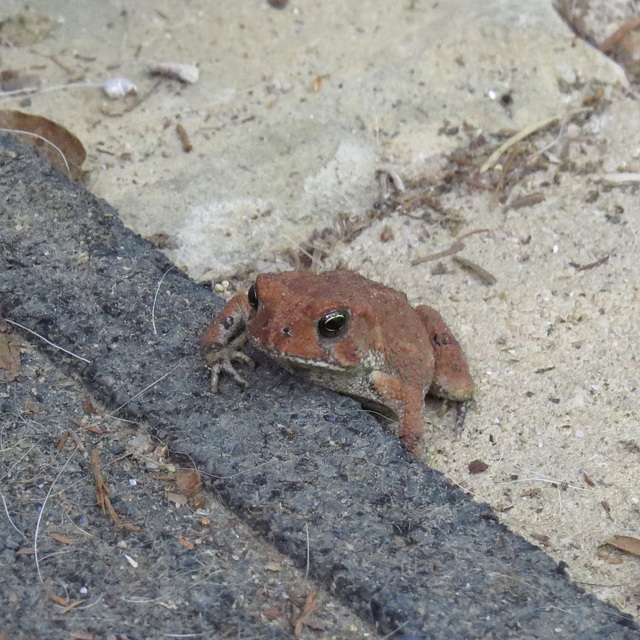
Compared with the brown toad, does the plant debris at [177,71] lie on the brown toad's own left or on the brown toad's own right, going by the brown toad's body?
on the brown toad's own right

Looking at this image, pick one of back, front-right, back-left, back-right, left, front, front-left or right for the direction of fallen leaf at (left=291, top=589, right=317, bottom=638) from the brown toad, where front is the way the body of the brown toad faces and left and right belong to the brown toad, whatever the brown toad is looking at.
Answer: front-left

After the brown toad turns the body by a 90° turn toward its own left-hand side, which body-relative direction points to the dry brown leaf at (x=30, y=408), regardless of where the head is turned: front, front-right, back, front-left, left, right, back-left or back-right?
right

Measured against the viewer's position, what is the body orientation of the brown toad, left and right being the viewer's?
facing the viewer and to the left of the viewer

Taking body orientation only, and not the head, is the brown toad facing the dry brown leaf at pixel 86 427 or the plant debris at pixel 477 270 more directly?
the dry brown leaf

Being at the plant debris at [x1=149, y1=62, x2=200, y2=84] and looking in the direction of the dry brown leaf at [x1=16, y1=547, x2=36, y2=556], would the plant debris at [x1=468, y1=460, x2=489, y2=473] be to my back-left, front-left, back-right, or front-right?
front-left

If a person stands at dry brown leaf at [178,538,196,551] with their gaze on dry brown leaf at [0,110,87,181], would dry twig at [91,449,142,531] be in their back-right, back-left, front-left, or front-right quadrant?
front-left

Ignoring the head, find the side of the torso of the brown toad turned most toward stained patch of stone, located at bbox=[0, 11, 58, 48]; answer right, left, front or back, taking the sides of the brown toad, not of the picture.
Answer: right

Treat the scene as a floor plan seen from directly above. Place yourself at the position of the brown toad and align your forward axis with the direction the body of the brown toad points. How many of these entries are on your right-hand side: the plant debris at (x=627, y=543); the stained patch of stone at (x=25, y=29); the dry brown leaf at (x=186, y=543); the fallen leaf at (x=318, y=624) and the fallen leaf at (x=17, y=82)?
2

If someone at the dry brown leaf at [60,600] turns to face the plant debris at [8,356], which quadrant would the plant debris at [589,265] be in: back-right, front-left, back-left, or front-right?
front-right

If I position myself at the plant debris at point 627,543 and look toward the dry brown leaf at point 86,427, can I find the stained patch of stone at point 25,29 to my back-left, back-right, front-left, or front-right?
front-right

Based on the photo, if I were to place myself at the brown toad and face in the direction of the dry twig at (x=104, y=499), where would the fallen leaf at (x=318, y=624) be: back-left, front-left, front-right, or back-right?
front-left

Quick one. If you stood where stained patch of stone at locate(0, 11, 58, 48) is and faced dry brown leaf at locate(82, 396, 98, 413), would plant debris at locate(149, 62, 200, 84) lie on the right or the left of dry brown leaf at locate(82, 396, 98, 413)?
left

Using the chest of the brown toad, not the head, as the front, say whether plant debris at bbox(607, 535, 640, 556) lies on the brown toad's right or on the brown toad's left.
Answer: on the brown toad's left

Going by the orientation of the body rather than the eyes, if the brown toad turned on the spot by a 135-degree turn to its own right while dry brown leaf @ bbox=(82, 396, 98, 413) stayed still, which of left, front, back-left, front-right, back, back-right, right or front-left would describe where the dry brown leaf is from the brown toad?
back-left

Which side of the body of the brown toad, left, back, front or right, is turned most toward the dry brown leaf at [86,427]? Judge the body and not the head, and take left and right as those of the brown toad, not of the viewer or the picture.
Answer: front
